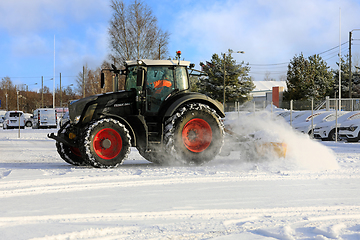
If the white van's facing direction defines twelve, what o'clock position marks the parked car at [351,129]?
The parked car is roughly at 5 o'clock from the white van.

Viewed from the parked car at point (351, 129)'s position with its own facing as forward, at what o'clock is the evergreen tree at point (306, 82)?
The evergreen tree is roughly at 4 o'clock from the parked car.

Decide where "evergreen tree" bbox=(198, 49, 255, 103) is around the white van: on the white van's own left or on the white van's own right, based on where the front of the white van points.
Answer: on the white van's own right

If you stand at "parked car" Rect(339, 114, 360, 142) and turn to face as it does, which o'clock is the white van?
The white van is roughly at 2 o'clock from the parked car.

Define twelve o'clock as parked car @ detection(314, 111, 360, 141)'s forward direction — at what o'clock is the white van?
The white van is roughly at 2 o'clock from the parked car.
